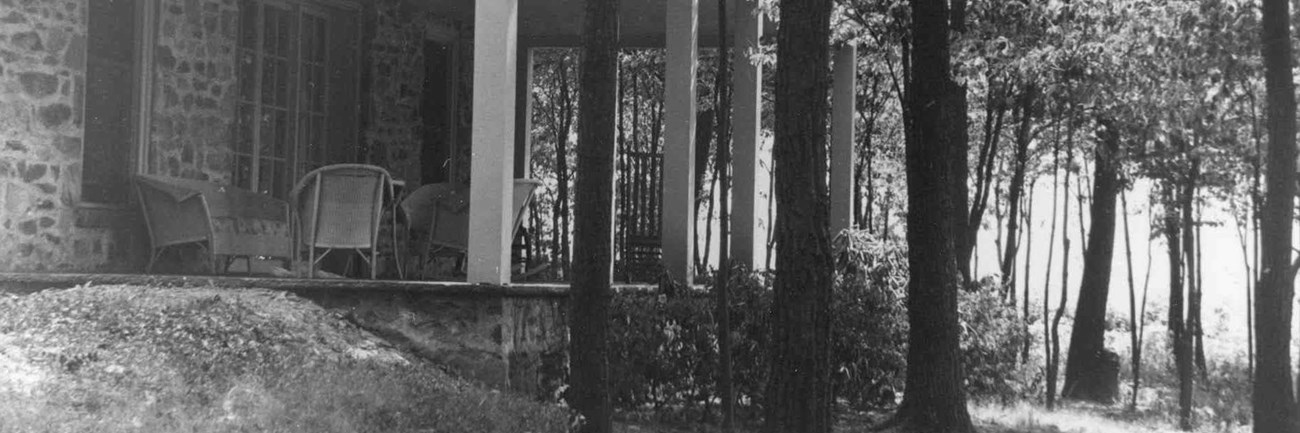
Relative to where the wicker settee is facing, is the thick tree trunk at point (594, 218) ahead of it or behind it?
ahead

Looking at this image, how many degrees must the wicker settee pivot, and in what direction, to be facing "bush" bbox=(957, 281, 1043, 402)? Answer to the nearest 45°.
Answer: approximately 45° to its left

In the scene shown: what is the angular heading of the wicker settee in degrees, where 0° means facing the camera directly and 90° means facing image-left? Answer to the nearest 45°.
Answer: approximately 315°
